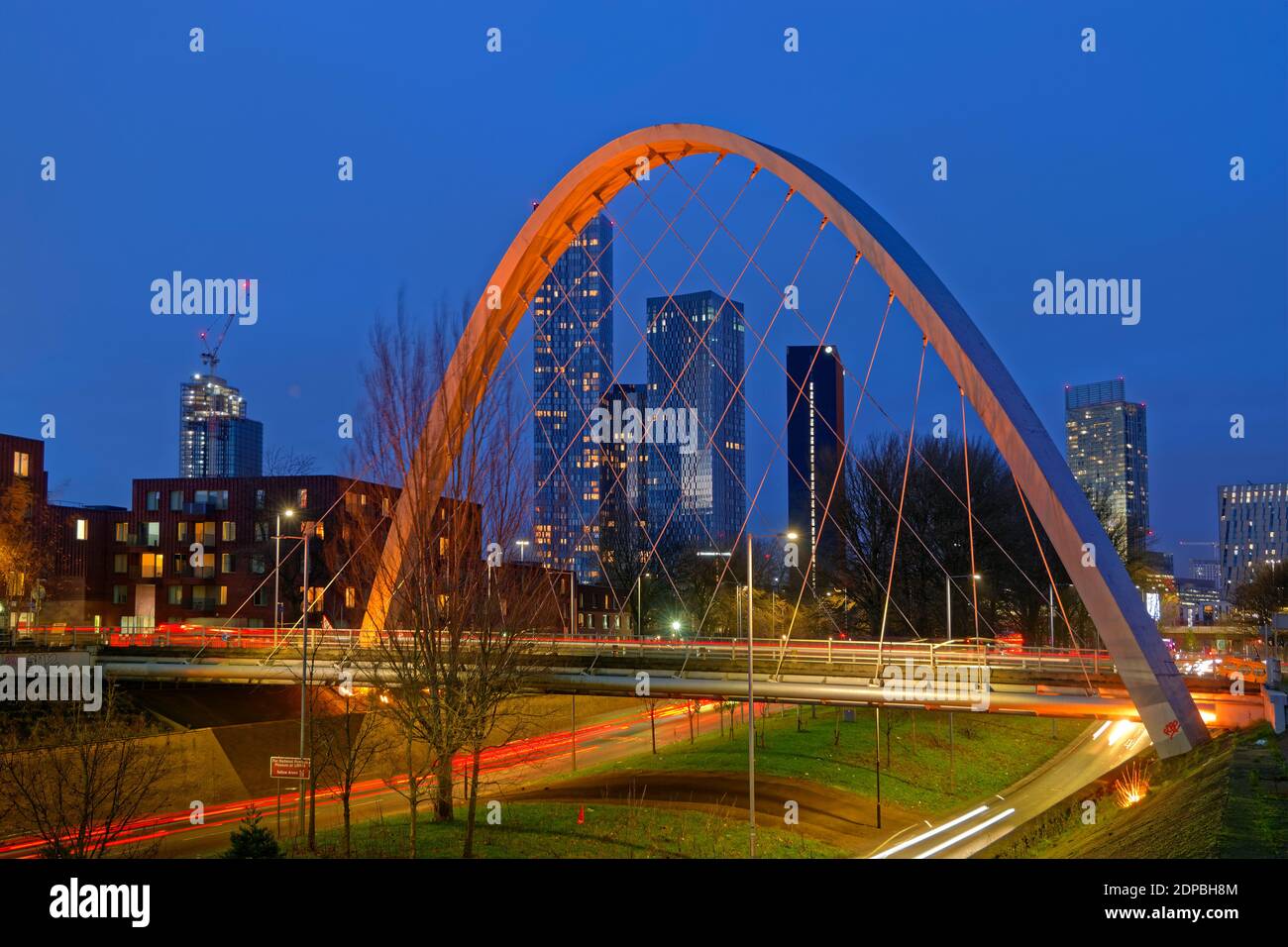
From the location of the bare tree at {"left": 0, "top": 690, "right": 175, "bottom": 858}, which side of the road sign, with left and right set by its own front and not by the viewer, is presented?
right

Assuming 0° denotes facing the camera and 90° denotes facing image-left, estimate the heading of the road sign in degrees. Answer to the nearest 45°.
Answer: approximately 0°
